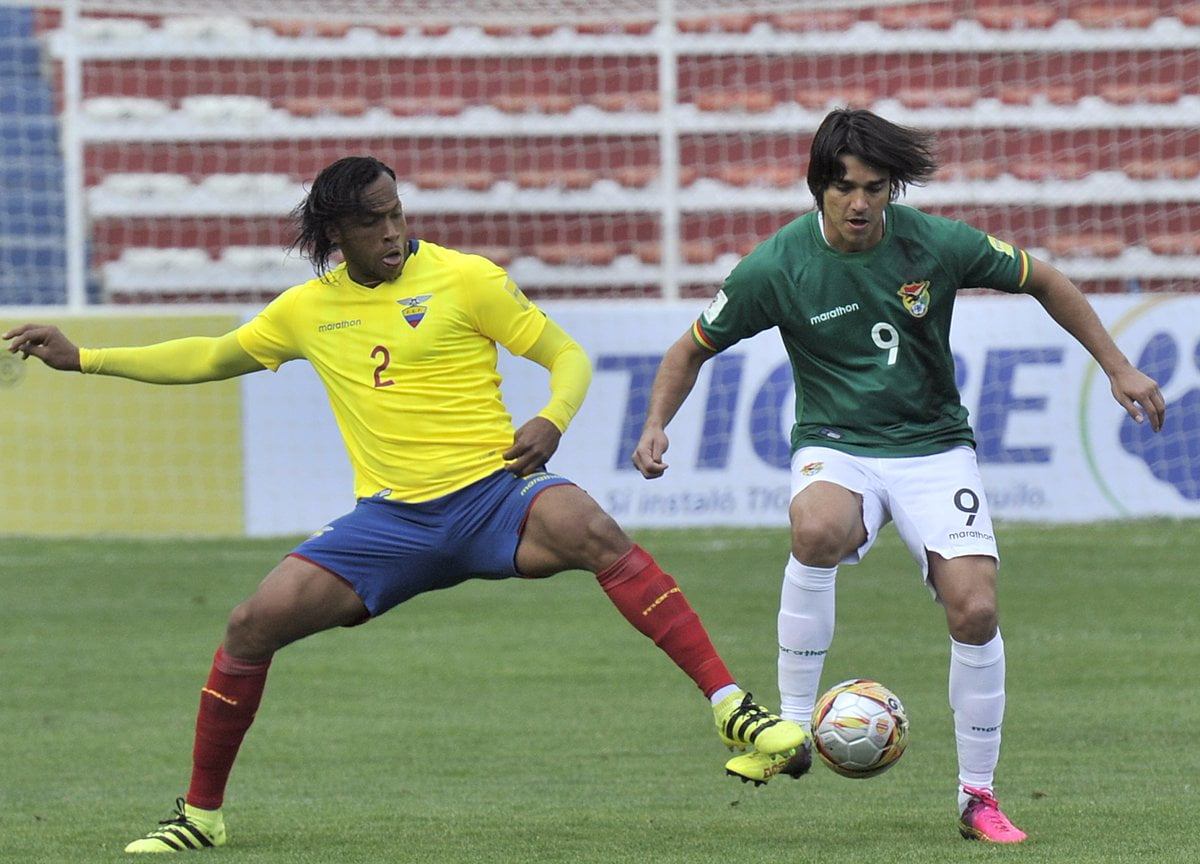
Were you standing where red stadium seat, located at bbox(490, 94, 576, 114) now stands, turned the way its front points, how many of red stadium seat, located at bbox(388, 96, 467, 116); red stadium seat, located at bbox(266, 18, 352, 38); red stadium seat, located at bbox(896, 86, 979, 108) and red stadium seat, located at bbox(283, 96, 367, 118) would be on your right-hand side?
3

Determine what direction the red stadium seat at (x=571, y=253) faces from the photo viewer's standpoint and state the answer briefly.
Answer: facing the viewer

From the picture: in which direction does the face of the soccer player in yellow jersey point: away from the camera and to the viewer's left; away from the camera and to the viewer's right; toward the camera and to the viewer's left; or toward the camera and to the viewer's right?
toward the camera and to the viewer's right

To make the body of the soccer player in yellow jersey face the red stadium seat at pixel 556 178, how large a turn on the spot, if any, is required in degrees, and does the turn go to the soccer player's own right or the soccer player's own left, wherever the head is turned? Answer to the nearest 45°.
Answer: approximately 180°

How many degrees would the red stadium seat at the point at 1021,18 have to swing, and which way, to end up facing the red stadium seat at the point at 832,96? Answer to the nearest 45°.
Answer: approximately 90° to its right

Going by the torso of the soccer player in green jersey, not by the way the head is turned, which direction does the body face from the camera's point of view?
toward the camera

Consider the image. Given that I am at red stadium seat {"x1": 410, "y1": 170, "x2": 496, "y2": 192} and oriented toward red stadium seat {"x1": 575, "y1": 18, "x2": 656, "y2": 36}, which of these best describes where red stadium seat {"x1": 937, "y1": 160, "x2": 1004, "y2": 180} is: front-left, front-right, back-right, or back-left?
front-right

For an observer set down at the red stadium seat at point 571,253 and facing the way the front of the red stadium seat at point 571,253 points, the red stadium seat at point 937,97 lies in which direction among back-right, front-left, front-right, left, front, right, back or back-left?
left

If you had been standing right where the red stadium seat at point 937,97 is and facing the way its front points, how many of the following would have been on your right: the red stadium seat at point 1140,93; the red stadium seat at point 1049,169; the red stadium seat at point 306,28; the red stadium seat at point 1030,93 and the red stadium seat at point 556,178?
2

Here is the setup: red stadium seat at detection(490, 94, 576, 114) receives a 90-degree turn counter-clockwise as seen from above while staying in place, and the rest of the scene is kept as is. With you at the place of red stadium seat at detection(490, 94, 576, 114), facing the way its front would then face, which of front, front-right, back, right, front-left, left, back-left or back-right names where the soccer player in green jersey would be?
right

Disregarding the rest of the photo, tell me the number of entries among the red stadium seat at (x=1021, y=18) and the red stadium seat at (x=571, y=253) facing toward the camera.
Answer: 2

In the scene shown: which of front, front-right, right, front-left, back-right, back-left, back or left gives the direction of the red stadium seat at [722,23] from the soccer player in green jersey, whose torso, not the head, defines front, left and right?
back

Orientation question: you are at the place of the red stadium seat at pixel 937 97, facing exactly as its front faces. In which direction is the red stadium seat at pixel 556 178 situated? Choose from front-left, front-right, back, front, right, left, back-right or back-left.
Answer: right

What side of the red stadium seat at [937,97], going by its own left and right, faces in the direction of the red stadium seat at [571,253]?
right

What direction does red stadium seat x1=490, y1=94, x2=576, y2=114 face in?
toward the camera
